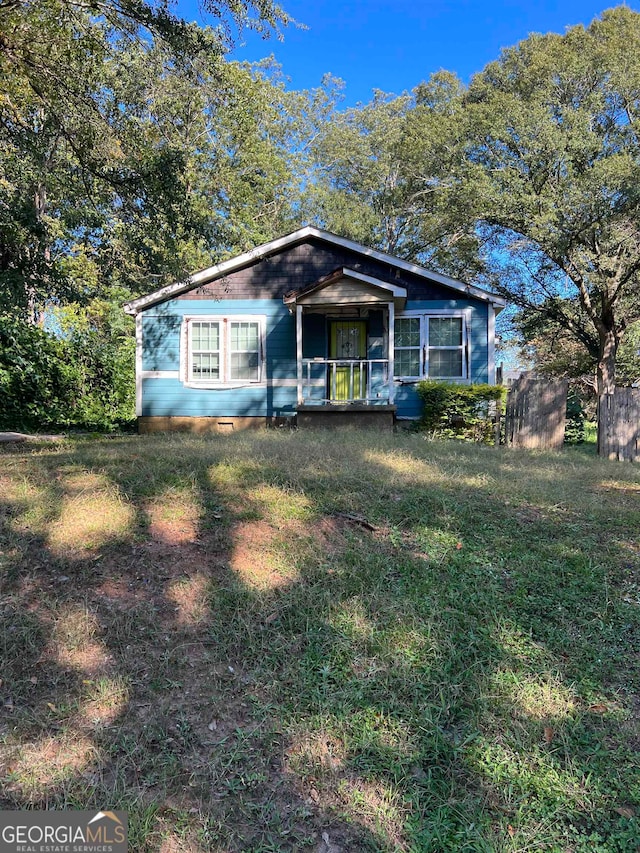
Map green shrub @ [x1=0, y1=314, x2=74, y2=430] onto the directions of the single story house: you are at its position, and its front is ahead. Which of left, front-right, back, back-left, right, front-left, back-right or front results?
right

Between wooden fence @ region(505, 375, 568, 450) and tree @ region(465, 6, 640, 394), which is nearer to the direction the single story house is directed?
the wooden fence

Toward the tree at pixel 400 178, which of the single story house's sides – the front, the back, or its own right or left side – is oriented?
back

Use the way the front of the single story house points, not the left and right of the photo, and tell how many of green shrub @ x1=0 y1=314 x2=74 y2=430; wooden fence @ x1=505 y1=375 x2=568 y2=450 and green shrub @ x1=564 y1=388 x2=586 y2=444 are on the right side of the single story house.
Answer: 1

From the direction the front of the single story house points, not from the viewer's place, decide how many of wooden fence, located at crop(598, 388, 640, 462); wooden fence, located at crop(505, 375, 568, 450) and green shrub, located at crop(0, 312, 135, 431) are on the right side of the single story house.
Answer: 1

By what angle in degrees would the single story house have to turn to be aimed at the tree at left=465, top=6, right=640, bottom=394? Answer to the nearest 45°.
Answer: approximately 135° to its left

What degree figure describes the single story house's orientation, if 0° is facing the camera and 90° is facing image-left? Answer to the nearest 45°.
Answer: approximately 0°

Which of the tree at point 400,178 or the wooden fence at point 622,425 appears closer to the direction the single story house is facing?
the wooden fence
